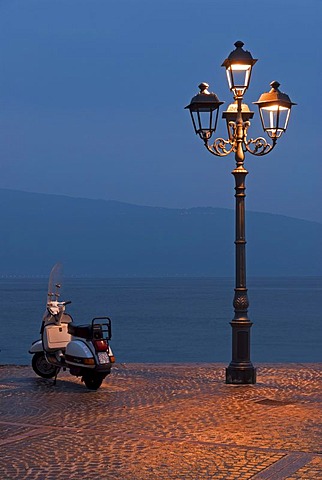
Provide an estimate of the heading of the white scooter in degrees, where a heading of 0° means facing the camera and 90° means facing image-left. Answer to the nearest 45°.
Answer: approximately 135°
